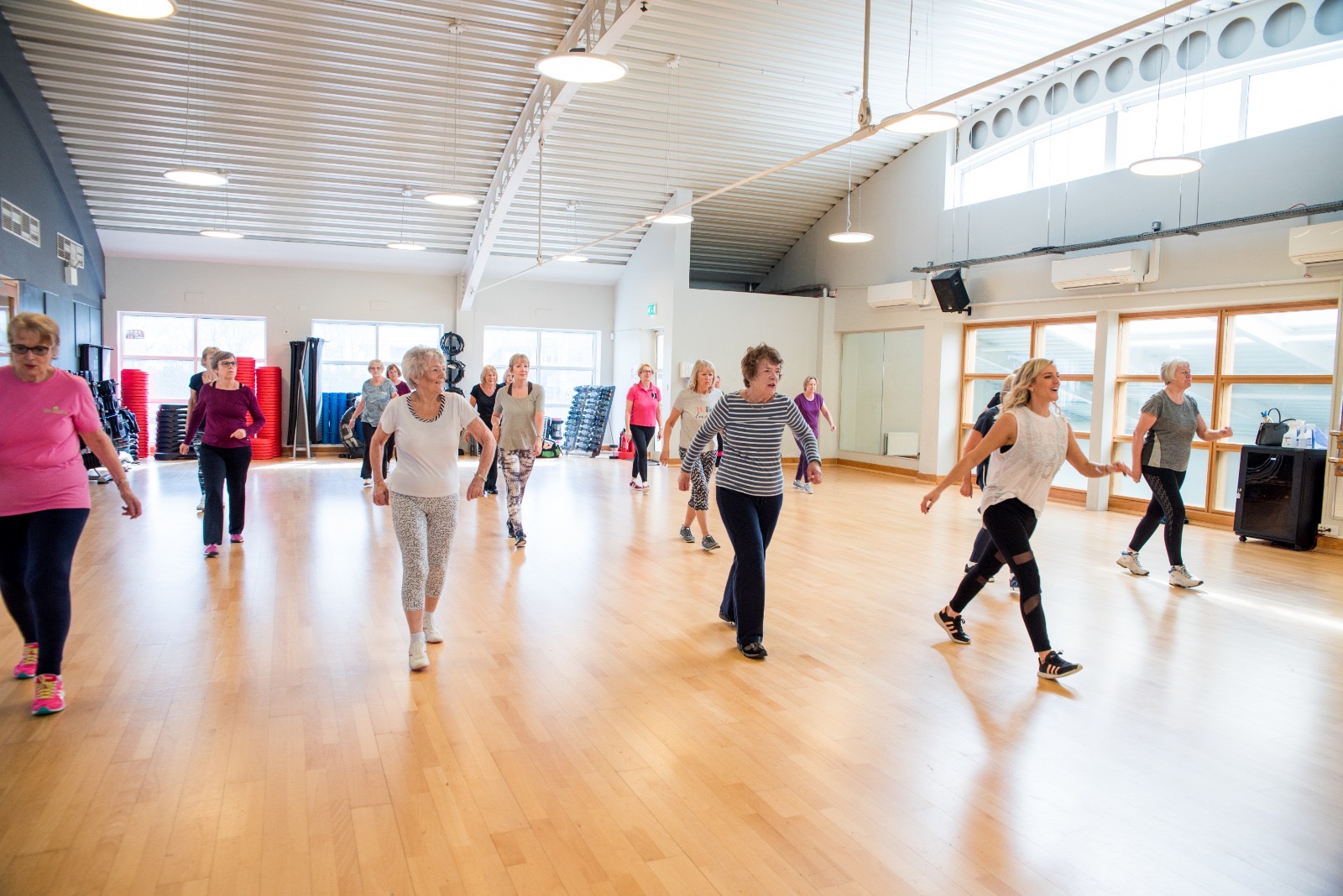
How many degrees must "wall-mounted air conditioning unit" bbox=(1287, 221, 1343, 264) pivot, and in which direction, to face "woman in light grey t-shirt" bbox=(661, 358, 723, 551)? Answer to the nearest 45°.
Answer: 0° — it already faces them

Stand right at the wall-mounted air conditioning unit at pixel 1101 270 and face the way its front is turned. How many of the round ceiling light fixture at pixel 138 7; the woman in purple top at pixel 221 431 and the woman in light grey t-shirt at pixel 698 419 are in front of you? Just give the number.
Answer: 3

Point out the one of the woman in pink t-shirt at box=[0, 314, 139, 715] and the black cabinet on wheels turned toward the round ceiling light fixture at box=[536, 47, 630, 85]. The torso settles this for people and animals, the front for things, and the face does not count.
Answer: the black cabinet on wheels

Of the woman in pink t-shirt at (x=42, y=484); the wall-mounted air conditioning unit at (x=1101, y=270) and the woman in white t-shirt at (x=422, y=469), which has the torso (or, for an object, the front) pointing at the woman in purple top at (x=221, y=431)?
the wall-mounted air conditioning unit

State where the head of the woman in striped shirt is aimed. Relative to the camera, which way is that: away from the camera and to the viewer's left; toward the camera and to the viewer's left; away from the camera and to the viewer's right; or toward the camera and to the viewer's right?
toward the camera and to the viewer's right

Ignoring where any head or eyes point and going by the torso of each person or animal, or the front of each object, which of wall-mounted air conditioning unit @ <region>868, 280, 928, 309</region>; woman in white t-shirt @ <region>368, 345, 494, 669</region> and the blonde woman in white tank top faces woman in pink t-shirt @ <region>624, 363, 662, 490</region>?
the wall-mounted air conditioning unit

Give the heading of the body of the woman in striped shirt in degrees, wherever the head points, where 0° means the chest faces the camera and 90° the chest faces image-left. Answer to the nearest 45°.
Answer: approximately 0°

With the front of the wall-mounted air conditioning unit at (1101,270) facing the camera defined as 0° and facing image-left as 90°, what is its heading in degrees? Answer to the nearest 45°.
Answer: approximately 45°

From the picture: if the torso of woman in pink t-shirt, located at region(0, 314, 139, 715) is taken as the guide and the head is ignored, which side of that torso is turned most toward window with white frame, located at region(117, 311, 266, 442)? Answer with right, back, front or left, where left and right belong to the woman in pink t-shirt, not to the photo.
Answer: back

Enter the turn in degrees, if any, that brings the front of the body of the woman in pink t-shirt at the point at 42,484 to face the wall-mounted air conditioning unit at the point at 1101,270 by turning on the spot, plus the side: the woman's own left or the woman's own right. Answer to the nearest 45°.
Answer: approximately 90° to the woman's own left

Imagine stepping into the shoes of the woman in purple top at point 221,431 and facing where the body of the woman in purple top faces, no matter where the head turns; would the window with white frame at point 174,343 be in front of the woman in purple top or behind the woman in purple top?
behind

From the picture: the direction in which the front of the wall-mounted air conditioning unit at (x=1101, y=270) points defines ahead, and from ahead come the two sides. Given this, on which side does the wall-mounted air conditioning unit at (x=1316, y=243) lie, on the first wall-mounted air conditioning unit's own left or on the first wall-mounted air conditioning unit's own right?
on the first wall-mounted air conditioning unit's own left

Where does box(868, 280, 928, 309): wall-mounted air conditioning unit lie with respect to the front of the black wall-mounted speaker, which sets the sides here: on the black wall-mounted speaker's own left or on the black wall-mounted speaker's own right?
on the black wall-mounted speaker's own right

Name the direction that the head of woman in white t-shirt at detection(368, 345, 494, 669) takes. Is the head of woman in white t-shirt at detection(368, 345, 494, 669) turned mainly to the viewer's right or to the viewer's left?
to the viewer's right

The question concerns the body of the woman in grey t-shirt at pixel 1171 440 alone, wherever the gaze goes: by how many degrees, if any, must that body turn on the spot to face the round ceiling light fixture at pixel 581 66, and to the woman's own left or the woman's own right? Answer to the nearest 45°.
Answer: approximately 90° to the woman's own right
